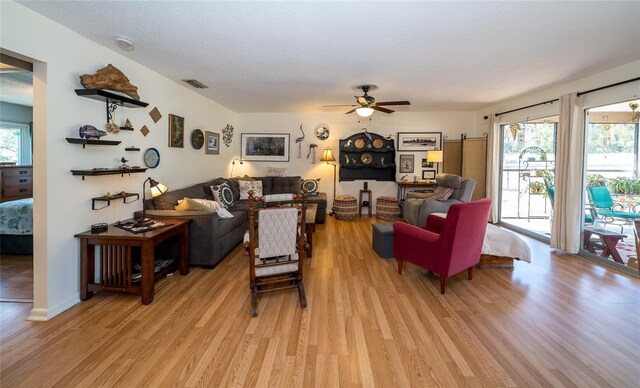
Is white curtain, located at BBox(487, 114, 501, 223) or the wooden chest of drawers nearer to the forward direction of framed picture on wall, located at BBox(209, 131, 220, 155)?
the white curtain

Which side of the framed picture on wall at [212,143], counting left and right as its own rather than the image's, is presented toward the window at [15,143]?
back

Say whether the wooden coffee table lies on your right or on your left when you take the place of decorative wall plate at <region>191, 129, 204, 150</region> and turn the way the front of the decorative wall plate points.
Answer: on your right

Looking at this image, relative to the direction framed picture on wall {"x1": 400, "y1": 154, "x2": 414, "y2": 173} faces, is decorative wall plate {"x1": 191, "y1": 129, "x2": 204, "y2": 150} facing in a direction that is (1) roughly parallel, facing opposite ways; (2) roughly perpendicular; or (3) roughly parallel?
roughly perpendicular

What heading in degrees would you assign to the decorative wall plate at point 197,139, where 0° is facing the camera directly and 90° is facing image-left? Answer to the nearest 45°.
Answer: approximately 315°

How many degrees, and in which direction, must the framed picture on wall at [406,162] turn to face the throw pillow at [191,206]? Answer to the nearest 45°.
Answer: approximately 45° to its right
